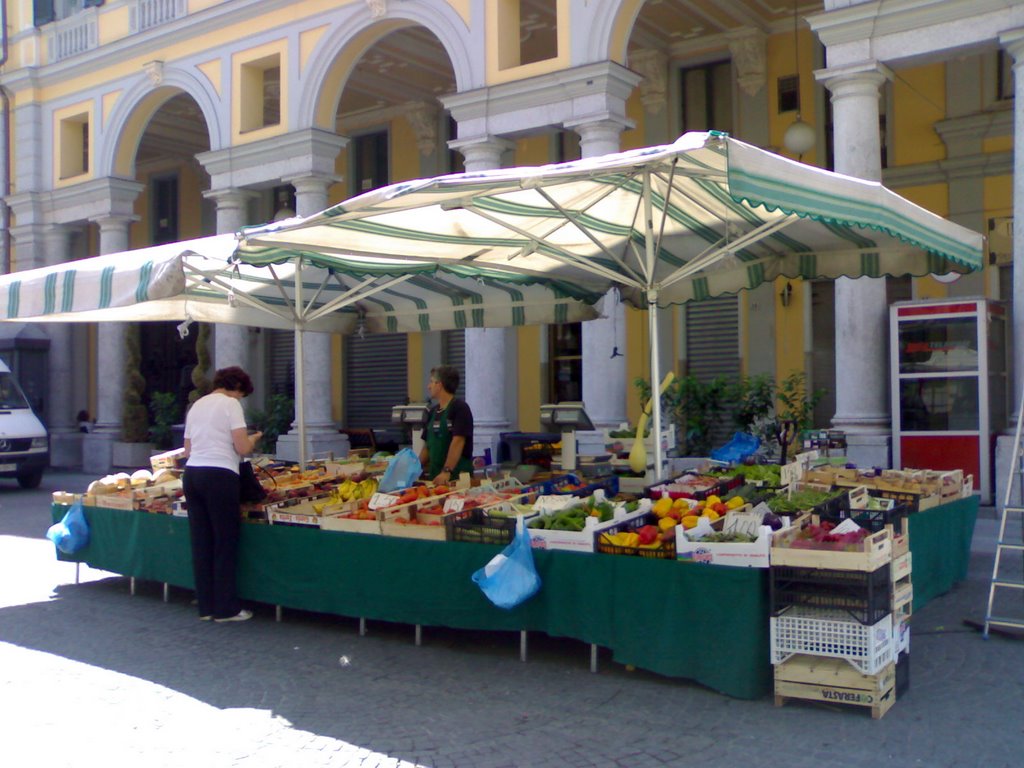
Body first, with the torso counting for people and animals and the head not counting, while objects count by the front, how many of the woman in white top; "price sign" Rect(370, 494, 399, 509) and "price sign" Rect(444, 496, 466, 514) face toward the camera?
2

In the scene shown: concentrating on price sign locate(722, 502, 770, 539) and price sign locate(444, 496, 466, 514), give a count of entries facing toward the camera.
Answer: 2

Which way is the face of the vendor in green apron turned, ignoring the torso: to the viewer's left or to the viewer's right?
to the viewer's left

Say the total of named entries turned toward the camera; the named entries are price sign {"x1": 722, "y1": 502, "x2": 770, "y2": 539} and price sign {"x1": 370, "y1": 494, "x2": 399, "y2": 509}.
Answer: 2

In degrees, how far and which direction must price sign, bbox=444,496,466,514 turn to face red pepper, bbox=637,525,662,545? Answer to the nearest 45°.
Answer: approximately 45° to its left

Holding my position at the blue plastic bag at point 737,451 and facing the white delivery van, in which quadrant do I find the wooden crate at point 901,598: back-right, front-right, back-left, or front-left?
back-left

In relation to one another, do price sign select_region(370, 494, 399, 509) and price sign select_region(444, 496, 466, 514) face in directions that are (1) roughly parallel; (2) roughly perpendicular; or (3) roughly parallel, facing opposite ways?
roughly parallel

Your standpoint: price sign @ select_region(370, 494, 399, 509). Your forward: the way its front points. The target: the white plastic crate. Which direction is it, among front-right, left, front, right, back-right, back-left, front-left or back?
front-left

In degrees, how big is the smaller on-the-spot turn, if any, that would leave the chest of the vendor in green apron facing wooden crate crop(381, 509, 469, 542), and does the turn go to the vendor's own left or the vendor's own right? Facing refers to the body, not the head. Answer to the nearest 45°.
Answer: approximately 45° to the vendor's own left

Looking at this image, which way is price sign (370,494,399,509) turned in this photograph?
toward the camera

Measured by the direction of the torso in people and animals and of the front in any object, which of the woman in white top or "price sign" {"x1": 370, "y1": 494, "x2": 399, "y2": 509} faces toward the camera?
the price sign

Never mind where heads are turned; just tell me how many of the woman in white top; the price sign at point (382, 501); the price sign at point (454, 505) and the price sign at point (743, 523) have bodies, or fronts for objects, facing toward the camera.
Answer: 3

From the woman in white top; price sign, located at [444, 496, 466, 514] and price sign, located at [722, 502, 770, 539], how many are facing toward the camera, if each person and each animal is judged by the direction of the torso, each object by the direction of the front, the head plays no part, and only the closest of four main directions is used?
2

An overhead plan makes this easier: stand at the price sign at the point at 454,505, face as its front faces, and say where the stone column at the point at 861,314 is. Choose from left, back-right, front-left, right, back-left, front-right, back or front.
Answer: back-left

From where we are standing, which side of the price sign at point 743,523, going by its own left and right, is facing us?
front

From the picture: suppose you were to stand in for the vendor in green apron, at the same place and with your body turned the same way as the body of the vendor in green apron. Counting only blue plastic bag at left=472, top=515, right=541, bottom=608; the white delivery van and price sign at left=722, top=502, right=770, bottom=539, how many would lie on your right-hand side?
1

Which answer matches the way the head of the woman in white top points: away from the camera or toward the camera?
away from the camera

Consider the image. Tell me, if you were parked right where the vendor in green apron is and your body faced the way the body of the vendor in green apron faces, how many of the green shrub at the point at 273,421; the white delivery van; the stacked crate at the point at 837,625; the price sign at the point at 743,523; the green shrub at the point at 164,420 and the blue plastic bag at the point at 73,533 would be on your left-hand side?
2
